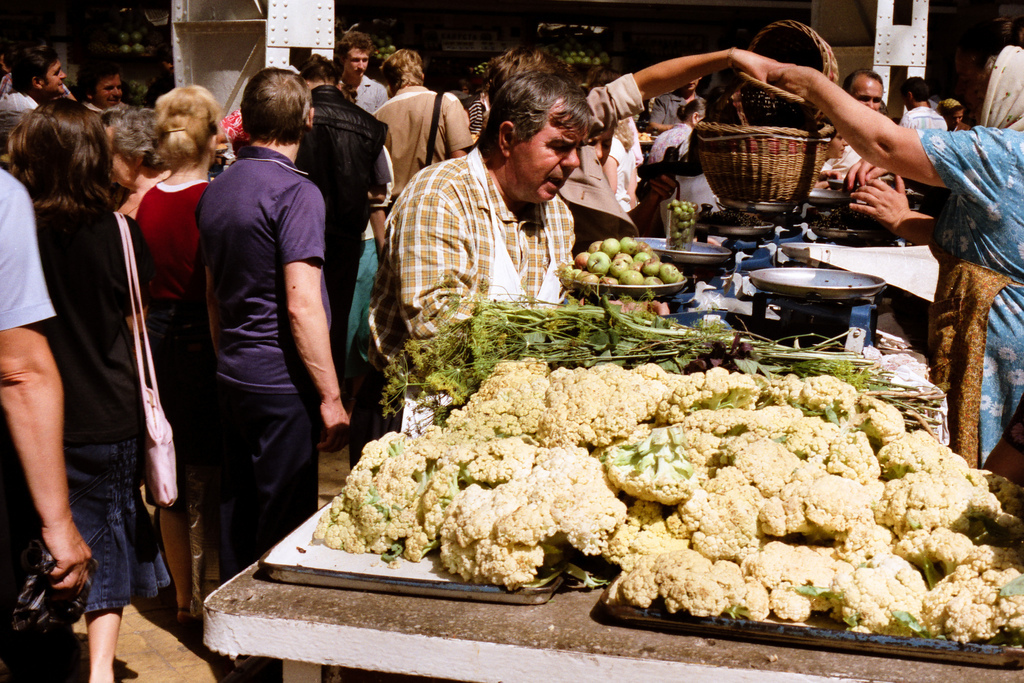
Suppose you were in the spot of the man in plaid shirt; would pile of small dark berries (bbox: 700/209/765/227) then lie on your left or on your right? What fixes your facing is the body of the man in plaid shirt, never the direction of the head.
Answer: on your left

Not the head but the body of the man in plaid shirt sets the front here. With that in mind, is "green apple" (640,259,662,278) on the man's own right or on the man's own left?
on the man's own left

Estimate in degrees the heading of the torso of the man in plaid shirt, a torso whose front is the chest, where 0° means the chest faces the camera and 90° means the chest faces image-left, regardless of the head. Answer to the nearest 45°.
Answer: approximately 315°

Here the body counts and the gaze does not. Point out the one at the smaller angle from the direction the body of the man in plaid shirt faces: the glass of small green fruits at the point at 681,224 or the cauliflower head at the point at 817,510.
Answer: the cauliflower head

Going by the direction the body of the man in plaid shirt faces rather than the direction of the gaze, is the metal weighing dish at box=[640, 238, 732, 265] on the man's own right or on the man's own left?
on the man's own left
